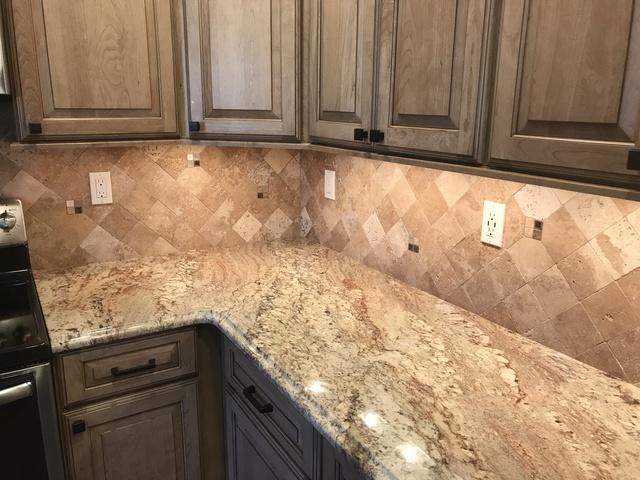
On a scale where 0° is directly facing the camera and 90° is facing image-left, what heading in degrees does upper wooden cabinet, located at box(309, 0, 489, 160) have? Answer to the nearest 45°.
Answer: approximately 45°

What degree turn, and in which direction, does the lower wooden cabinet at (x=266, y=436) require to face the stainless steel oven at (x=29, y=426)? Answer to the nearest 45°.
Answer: approximately 45° to its right

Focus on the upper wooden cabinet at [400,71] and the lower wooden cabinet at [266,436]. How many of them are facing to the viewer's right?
0

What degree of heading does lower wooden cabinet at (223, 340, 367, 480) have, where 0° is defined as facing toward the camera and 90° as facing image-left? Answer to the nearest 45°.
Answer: approximately 45°
